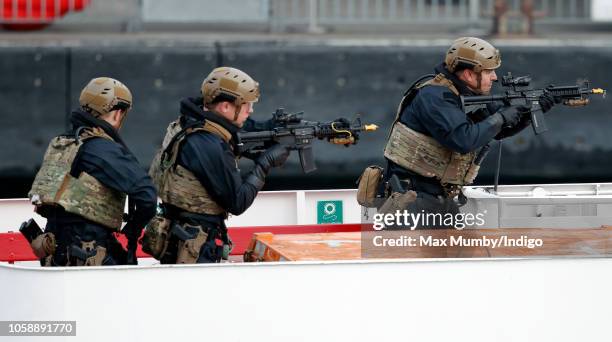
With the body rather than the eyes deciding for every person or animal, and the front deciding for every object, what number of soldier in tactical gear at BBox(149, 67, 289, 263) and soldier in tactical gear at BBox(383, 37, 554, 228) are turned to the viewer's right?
2

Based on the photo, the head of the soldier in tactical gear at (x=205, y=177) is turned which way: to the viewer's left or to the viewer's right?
to the viewer's right

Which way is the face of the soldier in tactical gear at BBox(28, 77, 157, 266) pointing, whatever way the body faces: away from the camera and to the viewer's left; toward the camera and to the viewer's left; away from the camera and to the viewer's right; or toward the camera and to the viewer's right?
away from the camera and to the viewer's right

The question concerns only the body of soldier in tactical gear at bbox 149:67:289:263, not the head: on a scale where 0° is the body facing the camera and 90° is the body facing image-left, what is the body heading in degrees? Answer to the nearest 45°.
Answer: approximately 270°

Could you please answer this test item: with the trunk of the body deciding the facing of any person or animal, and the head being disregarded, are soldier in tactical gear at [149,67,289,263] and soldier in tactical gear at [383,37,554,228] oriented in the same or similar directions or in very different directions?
same or similar directions

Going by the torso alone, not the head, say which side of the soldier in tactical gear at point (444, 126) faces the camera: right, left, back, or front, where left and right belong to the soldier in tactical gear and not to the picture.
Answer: right

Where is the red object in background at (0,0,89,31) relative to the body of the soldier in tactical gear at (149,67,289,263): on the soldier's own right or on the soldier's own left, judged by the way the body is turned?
on the soldier's own left
